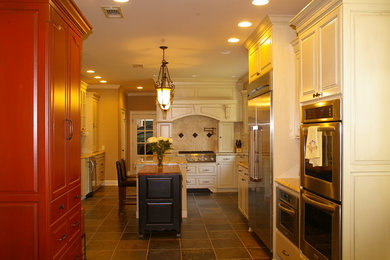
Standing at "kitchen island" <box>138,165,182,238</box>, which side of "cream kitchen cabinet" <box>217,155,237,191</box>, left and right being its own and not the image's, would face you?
front

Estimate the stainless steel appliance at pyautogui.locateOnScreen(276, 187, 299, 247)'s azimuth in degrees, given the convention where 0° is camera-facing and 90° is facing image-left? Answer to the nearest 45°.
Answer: approximately 45°

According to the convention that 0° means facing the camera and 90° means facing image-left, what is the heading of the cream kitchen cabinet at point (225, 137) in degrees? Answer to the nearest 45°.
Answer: approximately 0°

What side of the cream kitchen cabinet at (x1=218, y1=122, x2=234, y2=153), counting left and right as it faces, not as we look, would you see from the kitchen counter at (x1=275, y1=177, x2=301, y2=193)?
front

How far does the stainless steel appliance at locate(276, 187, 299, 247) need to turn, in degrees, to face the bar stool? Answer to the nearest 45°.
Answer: approximately 90° to its right

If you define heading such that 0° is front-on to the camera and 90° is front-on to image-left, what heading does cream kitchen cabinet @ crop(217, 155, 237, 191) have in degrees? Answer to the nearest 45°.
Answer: approximately 0°

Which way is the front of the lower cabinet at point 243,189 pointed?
to the viewer's left

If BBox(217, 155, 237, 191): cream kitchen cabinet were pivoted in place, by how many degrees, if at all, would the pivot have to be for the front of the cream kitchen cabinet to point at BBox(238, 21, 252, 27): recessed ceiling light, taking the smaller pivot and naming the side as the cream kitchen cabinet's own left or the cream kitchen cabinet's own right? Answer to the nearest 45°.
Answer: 0° — it already faces it

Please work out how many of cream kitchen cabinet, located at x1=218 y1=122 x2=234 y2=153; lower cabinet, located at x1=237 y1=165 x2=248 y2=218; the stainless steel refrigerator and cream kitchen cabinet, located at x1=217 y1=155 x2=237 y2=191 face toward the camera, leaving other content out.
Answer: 2

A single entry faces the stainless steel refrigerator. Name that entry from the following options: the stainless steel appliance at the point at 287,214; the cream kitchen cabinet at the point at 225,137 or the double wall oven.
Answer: the cream kitchen cabinet

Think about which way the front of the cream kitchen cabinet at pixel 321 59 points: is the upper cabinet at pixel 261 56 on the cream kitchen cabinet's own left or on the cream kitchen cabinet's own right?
on the cream kitchen cabinet's own right
